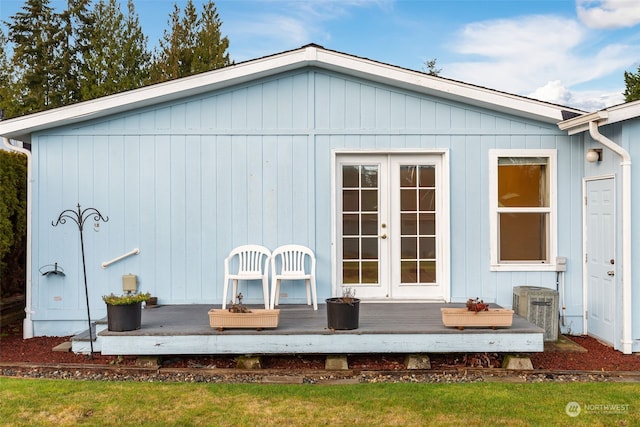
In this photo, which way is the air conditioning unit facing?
toward the camera

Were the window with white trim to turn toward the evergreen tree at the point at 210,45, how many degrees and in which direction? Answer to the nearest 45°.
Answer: approximately 135° to its right

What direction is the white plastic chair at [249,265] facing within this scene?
toward the camera

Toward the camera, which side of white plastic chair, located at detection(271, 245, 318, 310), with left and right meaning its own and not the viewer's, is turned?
front

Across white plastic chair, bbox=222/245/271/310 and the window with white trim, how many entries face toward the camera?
2

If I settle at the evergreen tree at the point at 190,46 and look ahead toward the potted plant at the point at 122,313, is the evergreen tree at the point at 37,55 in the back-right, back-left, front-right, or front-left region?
back-right

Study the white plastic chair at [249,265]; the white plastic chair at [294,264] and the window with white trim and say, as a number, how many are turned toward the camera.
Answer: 3

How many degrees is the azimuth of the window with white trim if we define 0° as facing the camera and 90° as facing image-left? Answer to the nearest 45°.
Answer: approximately 0°

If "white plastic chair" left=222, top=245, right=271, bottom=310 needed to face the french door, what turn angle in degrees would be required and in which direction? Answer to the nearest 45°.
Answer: approximately 90° to its left

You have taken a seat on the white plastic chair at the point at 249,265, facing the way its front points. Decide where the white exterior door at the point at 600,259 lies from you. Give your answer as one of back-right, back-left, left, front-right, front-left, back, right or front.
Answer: left
